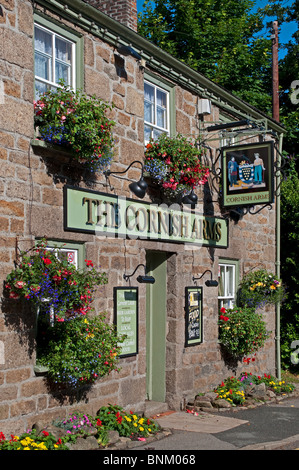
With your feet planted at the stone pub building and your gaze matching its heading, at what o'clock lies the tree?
The tree is roughly at 8 o'clock from the stone pub building.

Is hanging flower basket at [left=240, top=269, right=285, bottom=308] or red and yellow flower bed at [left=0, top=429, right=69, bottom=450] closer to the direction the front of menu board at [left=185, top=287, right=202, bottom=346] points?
the red and yellow flower bed

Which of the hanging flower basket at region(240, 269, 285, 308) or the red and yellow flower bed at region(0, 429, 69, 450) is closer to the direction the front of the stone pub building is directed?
the red and yellow flower bed

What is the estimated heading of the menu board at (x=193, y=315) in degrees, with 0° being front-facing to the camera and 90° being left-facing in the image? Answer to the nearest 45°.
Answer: approximately 315°

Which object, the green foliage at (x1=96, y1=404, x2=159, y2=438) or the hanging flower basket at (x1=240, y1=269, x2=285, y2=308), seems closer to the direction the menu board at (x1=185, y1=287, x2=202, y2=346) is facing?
the green foliage

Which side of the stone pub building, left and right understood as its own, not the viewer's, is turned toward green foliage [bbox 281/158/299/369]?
left

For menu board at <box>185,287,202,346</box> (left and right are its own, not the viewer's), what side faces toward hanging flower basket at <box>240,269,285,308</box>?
left
